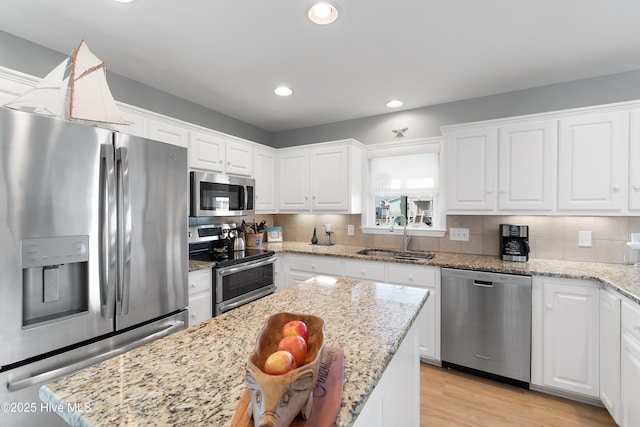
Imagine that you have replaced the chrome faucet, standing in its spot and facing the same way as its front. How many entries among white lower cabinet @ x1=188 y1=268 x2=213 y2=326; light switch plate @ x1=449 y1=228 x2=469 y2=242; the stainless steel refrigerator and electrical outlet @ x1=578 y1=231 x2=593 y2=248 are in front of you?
2

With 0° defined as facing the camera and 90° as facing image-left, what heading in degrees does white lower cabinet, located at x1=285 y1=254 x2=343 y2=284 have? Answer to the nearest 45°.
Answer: approximately 45°

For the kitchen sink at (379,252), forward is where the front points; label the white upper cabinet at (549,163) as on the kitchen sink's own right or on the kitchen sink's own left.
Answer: on the kitchen sink's own left

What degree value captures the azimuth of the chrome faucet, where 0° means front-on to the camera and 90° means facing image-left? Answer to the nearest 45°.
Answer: approximately 45°

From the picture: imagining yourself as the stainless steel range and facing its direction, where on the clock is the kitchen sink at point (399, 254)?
The kitchen sink is roughly at 11 o'clock from the stainless steel range.

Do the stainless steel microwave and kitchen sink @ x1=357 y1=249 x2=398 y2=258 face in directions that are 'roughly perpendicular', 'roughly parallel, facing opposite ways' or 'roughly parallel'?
roughly perpendicular

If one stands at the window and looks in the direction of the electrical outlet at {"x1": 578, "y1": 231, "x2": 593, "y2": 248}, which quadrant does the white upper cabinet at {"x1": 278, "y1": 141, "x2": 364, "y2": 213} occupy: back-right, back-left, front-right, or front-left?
back-right
